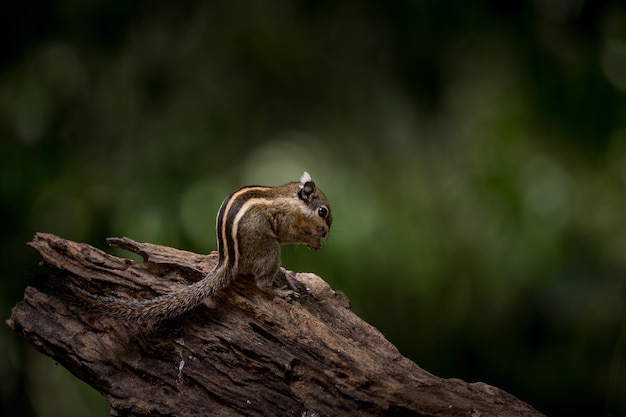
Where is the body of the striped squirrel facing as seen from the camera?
to the viewer's right
